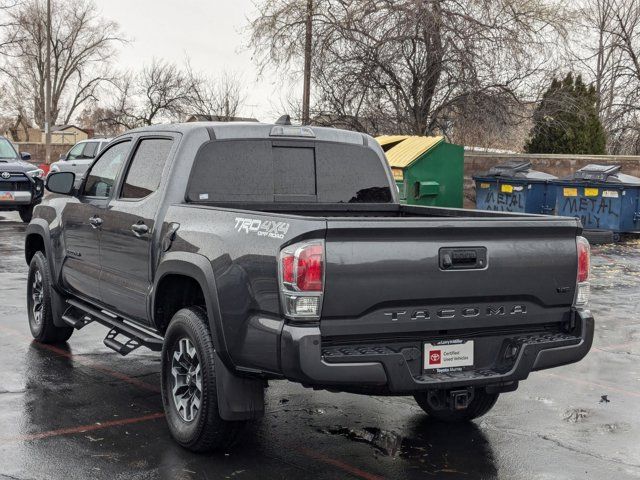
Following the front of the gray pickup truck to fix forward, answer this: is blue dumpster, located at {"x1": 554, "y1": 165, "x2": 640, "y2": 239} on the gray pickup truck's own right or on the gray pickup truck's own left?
on the gray pickup truck's own right

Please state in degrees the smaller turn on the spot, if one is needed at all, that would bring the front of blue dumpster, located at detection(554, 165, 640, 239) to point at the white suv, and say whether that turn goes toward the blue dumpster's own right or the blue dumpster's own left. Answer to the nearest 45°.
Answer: approximately 45° to the blue dumpster's own right

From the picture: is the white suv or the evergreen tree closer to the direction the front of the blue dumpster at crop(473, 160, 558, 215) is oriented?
the white suv

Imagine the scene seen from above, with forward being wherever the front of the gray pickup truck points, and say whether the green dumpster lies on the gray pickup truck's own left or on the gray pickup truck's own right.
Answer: on the gray pickup truck's own right

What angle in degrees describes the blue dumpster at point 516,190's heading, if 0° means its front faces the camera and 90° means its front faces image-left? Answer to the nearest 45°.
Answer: approximately 45°

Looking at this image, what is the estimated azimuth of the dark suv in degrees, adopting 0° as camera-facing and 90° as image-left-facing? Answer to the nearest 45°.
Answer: approximately 315°

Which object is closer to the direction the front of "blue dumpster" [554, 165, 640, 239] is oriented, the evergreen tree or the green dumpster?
the green dumpster
